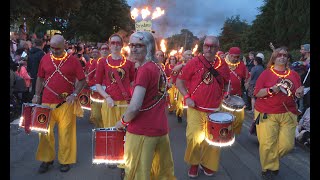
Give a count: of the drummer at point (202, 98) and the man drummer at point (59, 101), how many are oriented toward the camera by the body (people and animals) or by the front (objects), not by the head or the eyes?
2

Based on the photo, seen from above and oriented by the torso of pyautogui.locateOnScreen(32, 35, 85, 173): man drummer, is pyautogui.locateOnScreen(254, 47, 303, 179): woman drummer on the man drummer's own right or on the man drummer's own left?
on the man drummer's own left

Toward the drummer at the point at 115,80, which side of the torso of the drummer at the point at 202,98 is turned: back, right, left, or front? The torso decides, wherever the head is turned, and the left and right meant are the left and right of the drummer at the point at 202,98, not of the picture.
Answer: right

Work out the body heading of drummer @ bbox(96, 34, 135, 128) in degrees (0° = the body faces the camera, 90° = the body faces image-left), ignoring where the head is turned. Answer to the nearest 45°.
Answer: approximately 0°
